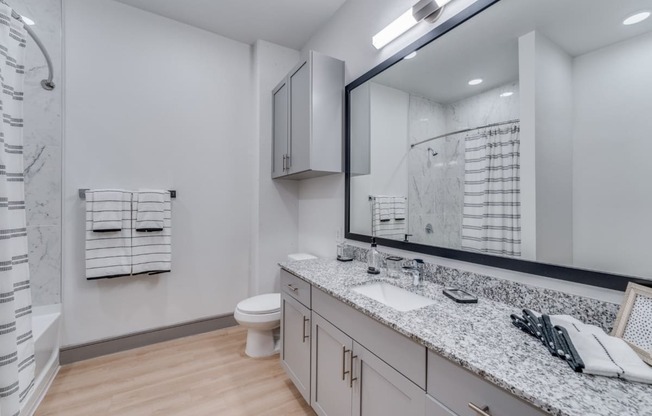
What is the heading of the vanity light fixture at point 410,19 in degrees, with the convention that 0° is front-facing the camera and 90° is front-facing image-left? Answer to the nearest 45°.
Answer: approximately 45°

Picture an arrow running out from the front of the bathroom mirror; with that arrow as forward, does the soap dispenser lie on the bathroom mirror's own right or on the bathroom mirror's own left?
on the bathroom mirror's own right

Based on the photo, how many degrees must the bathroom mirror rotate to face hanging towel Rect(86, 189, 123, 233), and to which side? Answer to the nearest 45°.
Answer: approximately 45° to its right

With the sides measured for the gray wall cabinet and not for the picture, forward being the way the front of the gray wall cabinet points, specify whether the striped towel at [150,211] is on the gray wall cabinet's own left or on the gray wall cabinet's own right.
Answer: on the gray wall cabinet's own right

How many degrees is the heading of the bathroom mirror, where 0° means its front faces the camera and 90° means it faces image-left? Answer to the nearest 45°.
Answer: approximately 45°

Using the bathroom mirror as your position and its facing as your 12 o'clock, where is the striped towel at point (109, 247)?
The striped towel is roughly at 1 o'clock from the bathroom mirror.

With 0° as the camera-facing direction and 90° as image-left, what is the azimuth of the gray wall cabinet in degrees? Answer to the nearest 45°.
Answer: approximately 45°
